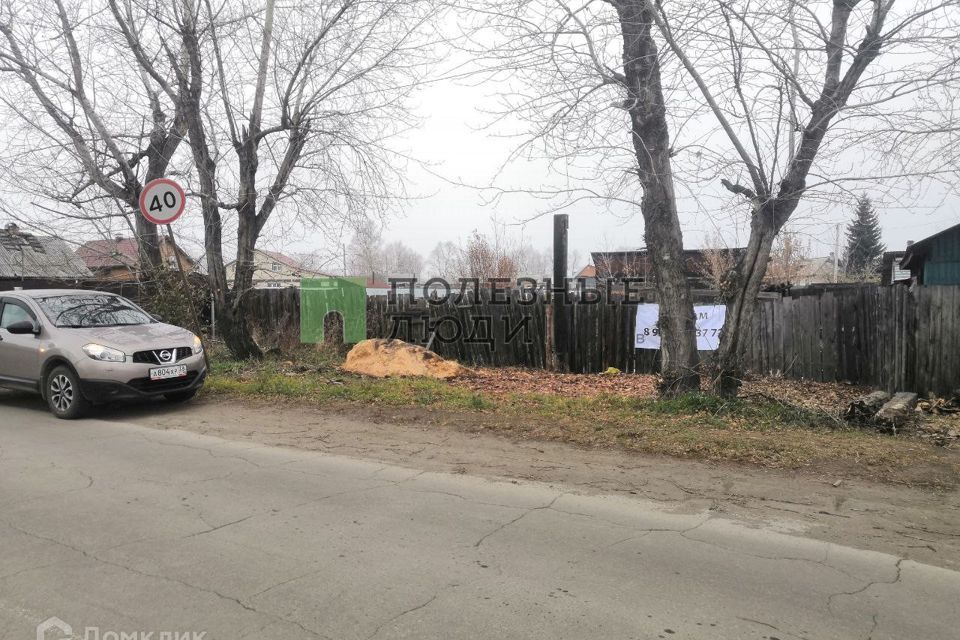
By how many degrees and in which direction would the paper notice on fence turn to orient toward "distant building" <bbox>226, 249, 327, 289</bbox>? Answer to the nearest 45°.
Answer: approximately 90° to its right

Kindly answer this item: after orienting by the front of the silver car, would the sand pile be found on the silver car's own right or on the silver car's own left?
on the silver car's own left

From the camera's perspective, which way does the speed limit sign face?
toward the camera

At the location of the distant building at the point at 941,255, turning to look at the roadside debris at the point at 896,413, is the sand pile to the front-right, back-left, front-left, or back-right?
front-right

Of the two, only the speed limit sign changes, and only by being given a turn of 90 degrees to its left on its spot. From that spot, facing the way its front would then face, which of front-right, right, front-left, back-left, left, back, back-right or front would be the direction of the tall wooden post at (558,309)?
front

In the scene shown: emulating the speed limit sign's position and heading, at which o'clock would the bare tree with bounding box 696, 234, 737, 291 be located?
The bare tree is roughly at 8 o'clock from the speed limit sign.

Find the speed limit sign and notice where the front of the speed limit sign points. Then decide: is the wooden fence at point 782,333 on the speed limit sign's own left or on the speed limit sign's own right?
on the speed limit sign's own left

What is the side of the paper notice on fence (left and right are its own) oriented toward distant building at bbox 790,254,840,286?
back

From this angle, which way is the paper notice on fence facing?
toward the camera

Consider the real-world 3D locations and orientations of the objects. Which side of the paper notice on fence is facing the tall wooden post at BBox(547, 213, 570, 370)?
right

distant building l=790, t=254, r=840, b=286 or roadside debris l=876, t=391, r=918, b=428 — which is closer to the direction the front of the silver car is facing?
the roadside debris

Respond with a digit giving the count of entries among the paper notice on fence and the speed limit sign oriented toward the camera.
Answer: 2

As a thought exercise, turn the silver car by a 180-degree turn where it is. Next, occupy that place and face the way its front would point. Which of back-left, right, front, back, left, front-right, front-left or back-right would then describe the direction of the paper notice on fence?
back-right

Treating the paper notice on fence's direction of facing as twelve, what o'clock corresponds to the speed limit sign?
The speed limit sign is roughly at 2 o'clock from the paper notice on fence.
